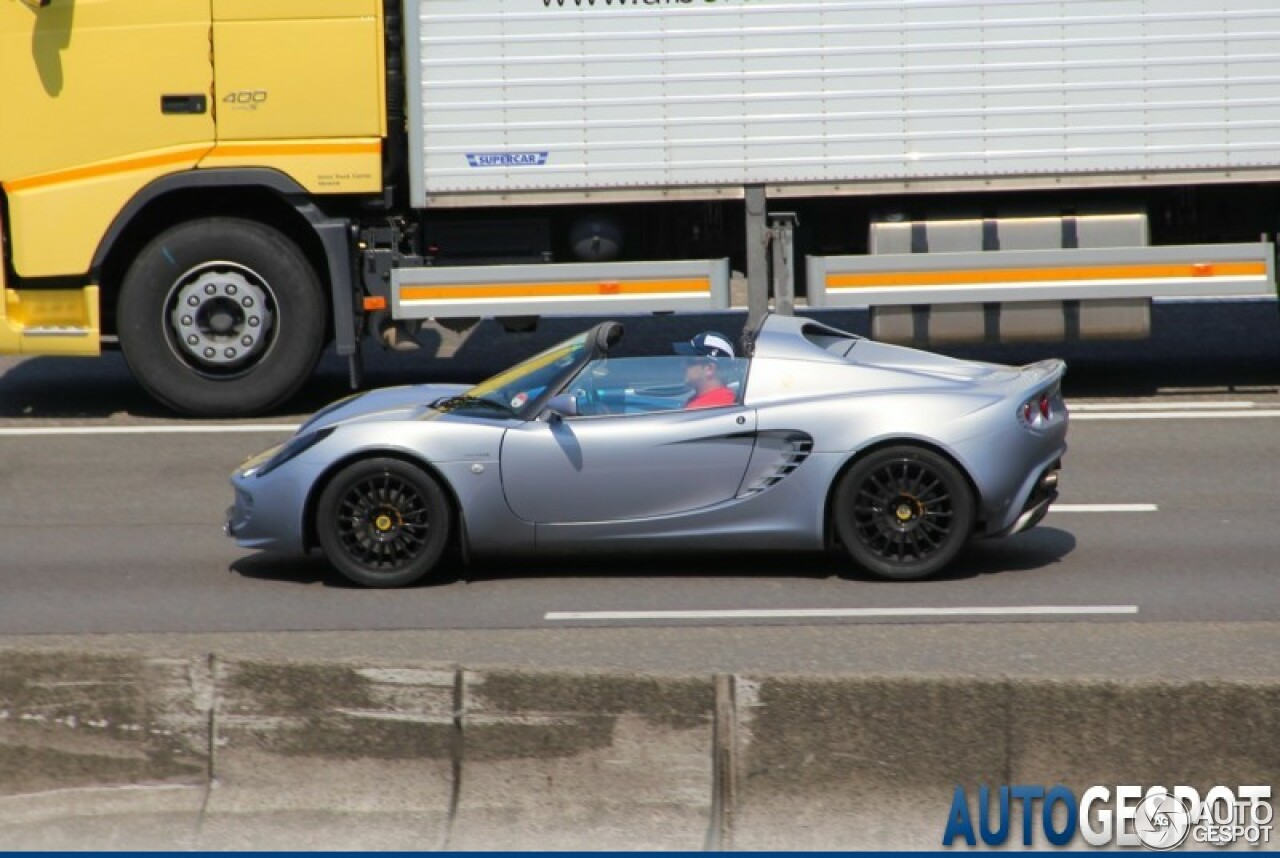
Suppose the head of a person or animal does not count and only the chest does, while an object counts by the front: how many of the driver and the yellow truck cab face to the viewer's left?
2

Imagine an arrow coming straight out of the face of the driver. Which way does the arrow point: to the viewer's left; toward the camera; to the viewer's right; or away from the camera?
to the viewer's left

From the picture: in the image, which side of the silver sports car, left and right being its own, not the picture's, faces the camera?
left

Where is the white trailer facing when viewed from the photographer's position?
facing to the left of the viewer

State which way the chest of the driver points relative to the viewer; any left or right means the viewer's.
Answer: facing to the left of the viewer

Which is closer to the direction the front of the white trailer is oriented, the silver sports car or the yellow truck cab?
the yellow truck cab

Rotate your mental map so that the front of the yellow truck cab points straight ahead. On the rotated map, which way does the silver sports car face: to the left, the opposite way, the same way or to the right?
the same way

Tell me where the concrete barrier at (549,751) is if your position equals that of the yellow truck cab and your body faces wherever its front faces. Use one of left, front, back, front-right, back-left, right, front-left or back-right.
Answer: left

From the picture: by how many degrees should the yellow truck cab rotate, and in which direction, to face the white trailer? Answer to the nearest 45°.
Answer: approximately 180°

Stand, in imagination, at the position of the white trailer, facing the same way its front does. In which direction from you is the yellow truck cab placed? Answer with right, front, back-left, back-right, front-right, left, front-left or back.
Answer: front

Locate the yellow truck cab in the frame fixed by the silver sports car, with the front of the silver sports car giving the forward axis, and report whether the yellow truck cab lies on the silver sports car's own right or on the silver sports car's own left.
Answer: on the silver sports car's own right

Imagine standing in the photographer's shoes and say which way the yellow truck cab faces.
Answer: facing to the left of the viewer

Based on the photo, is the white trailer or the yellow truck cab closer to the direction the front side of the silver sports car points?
the yellow truck cab

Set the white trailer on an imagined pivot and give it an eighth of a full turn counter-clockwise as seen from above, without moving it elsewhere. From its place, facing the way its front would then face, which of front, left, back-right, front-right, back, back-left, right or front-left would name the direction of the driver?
front-left

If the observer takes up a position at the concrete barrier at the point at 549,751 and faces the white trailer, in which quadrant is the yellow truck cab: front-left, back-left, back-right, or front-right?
front-left

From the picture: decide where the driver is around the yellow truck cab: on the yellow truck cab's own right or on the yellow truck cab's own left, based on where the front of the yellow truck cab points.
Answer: on the yellow truck cab's own left
